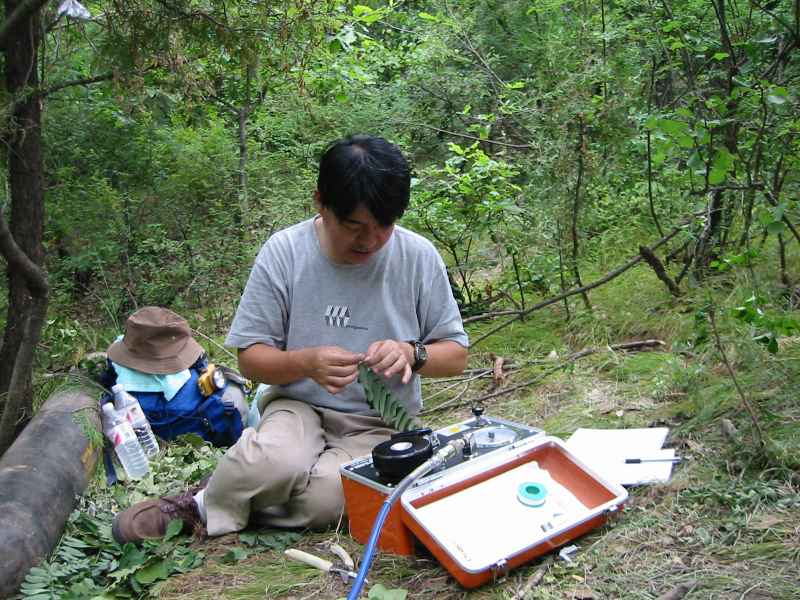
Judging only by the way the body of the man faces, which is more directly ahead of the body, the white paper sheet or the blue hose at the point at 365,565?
the blue hose

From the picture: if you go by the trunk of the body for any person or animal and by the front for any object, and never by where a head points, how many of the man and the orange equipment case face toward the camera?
1

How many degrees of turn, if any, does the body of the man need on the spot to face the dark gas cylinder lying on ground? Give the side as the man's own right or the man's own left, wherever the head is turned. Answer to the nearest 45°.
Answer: approximately 90° to the man's own right

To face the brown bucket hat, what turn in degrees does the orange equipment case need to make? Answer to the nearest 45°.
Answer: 0° — it already faces it

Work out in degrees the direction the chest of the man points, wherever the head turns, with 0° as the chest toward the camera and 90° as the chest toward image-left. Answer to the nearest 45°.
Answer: approximately 0°

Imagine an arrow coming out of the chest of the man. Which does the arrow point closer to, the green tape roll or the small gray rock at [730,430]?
the green tape roll

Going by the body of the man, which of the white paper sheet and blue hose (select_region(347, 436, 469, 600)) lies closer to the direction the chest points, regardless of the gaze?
the blue hose

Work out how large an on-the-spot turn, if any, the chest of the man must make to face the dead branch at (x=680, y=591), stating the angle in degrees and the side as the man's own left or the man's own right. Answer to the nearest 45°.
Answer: approximately 45° to the man's own left
